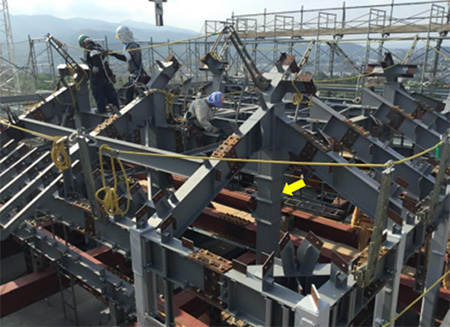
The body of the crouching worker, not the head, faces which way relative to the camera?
to the viewer's right

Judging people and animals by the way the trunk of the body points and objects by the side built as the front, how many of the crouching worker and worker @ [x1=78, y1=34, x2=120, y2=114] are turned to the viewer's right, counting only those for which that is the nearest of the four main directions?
1

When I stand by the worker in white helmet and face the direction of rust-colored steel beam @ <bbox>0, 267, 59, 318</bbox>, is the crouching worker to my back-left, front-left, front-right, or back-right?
front-left

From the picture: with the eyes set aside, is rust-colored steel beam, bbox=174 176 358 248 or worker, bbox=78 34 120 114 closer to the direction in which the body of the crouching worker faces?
the rust-colored steel beam

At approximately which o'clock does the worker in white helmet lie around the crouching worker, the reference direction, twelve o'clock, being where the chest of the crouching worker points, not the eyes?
The worker in white helmet is roughly at 8 o'clock from the crouching worker.

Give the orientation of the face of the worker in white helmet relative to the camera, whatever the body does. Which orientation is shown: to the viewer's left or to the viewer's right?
to the viewer's left

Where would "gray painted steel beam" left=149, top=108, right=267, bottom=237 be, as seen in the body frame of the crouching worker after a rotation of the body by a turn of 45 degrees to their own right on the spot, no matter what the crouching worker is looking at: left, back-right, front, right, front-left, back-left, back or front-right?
front-right
